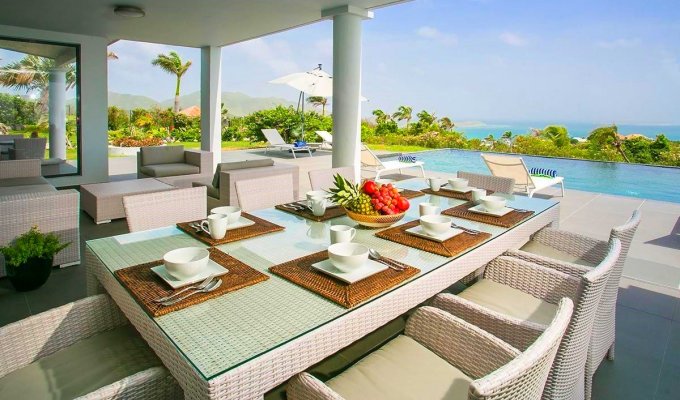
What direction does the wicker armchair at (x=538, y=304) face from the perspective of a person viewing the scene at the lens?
facing away from the viewer and to the left of the viewer

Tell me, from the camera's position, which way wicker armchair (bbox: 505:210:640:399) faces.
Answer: facing away from the viewer and to the left of the viewer

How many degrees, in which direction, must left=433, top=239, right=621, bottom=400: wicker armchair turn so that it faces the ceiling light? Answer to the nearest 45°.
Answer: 0° — it already faces it

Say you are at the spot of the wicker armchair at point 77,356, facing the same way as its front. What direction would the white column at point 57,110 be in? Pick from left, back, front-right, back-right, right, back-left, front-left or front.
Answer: front-left

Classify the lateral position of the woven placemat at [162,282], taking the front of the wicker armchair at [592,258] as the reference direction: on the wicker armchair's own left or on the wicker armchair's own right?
on the wicker armchair's own left

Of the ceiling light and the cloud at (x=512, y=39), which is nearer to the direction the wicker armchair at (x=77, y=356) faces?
the cloud

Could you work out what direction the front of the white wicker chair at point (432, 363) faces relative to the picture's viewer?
facing away from the viewer and to the left of the viewer

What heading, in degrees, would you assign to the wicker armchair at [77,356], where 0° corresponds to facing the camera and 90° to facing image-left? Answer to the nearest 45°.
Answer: approximately 225°

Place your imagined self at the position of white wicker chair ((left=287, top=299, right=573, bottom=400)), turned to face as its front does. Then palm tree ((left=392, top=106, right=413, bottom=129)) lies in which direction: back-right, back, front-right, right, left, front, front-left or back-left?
front-right
